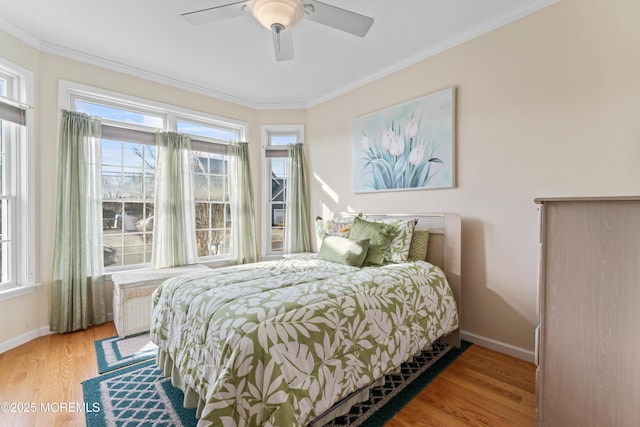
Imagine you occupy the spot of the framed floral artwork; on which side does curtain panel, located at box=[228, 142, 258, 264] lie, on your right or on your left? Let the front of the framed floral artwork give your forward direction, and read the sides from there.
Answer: on your right

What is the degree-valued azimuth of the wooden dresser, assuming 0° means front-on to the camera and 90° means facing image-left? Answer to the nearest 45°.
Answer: approximately 90°

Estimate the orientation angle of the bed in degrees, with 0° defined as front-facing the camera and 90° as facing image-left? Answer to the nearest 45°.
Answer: approximately 45°

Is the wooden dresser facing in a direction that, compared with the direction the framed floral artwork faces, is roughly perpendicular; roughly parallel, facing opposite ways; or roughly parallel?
roughly perpendicular

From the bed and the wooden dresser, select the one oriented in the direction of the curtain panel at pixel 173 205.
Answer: the wooden dresser

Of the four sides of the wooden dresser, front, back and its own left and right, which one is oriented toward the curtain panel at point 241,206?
front

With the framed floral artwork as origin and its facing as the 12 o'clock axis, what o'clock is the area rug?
The area rug is roughly at 12 o'clock from the framed floral artwork.

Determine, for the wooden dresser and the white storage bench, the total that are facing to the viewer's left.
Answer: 1
